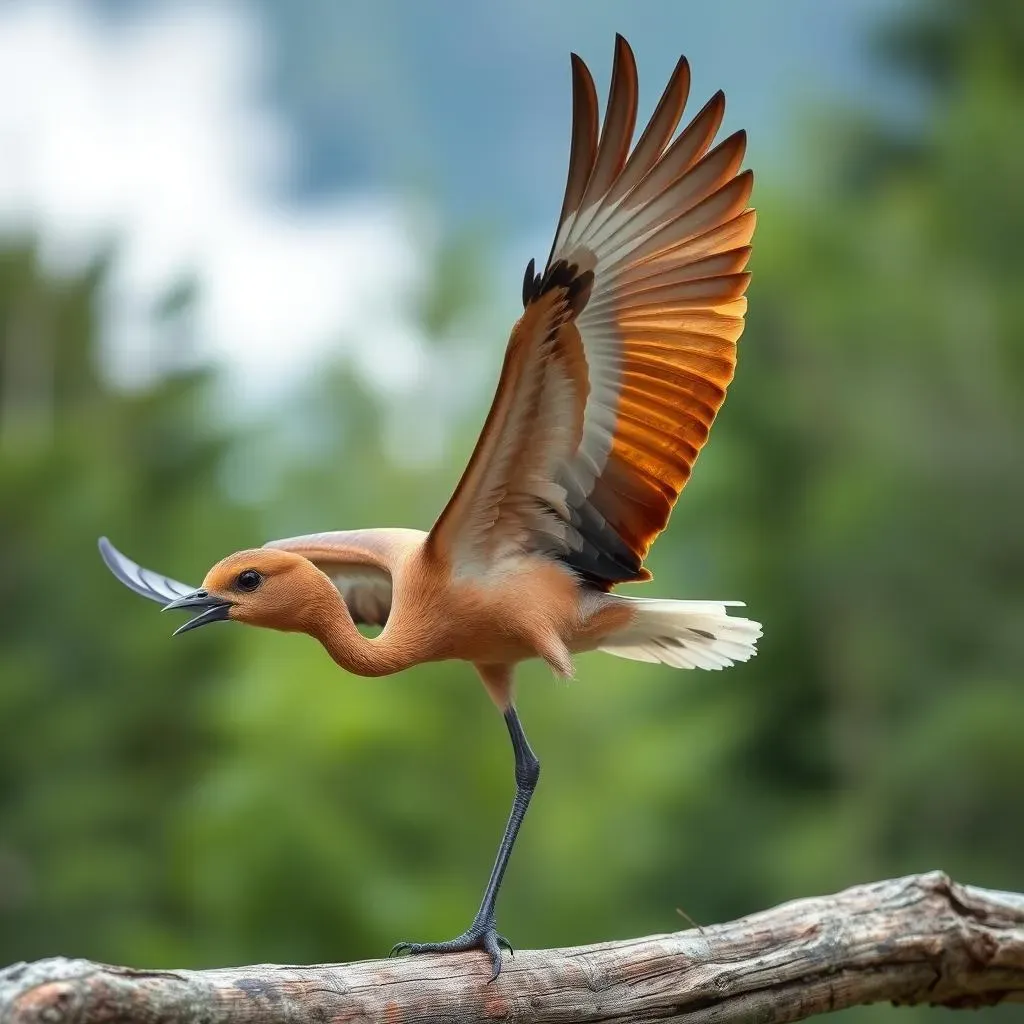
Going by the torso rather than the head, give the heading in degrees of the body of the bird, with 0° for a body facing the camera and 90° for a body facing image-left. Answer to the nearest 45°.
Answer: approximately 90°
